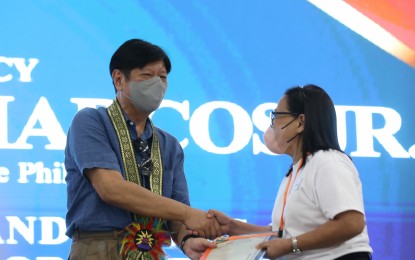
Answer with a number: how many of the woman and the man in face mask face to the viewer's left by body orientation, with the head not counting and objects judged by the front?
1

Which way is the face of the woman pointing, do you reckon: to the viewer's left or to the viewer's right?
to the viewer's left

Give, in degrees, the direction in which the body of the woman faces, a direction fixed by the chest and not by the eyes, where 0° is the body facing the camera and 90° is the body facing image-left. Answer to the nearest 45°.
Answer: approximately 90°

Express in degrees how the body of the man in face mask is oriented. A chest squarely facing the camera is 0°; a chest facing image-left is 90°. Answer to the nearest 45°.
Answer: approximately 315°

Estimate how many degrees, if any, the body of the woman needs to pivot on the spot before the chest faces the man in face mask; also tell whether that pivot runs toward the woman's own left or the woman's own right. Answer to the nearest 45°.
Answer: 0° — they already face them

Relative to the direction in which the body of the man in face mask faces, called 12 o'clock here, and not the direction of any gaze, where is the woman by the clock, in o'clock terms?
The woman is roughly at 11 o'clock from the man in face mask.
